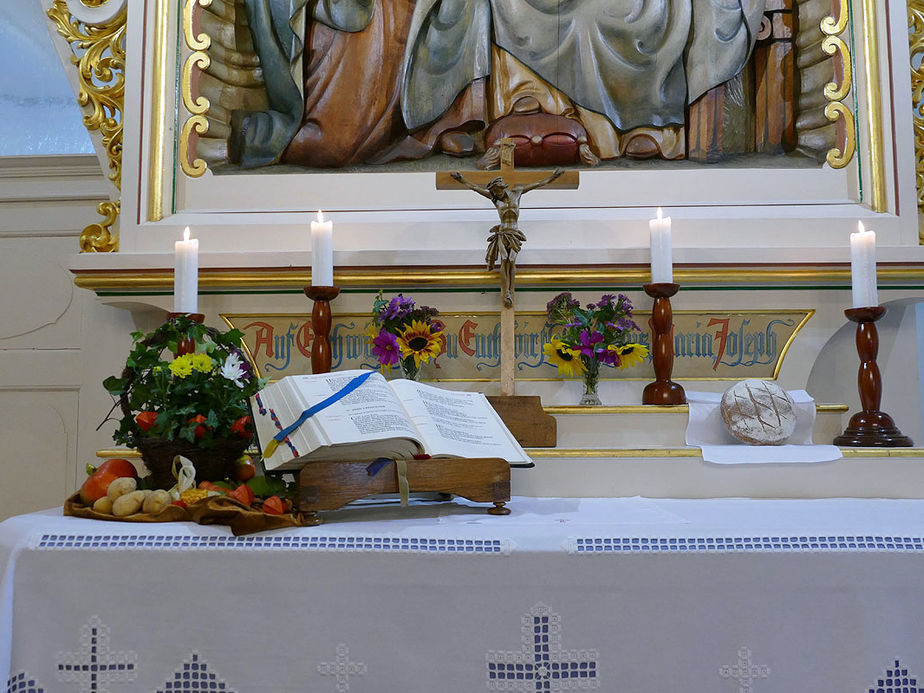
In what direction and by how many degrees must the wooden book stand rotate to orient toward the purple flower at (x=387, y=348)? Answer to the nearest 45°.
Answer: approximately 180°

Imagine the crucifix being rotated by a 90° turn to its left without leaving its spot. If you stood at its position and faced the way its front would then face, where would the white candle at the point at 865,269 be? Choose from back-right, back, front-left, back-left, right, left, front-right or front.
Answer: front

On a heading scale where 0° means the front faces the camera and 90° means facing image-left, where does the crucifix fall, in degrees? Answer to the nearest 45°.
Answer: approximately 0°

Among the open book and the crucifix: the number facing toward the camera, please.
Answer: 2

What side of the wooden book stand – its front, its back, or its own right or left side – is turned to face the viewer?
front

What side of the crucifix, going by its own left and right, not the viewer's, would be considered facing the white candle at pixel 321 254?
right

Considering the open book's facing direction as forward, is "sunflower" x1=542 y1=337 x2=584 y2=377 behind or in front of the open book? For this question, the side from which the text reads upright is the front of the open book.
behind

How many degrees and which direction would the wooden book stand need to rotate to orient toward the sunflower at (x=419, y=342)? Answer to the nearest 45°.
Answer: approximately 180°
